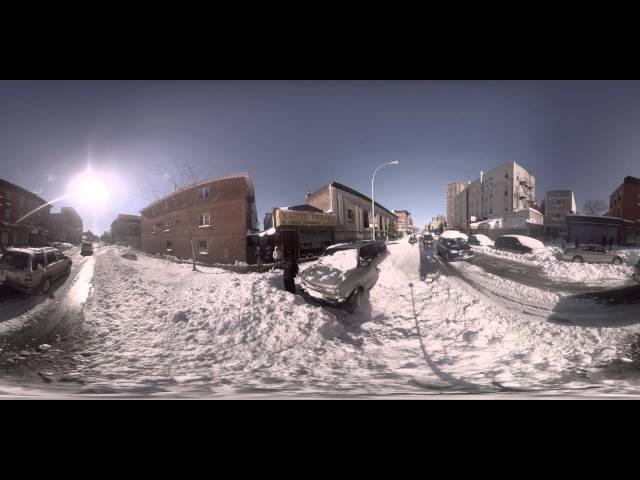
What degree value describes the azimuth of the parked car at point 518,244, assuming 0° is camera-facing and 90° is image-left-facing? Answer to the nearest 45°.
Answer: approximately 270°

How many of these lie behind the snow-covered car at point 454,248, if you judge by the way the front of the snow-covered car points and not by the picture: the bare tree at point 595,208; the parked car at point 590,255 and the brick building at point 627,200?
0

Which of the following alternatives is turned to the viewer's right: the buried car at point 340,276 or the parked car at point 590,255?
the parked car

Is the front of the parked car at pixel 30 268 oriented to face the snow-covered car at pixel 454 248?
no

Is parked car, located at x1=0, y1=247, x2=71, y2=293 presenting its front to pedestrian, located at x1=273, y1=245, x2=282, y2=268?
no

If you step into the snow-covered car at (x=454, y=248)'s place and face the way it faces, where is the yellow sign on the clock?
The yellow sign is roughly at 3 o'clock from the snow-covered car.

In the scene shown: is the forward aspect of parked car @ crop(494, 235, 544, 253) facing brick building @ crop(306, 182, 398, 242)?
no

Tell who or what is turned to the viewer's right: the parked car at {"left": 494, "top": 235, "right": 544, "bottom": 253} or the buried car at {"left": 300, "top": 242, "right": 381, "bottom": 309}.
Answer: the parked car
